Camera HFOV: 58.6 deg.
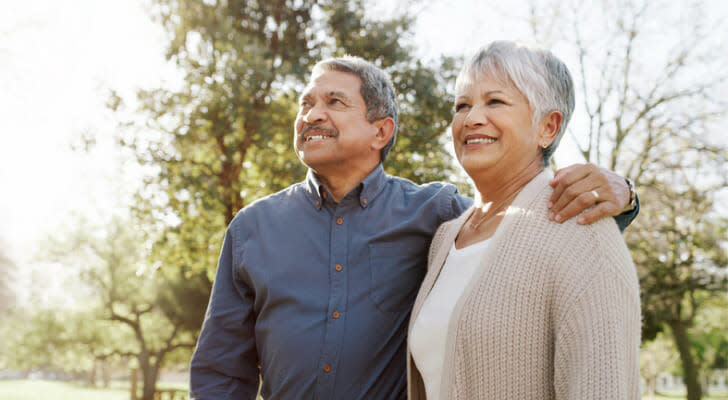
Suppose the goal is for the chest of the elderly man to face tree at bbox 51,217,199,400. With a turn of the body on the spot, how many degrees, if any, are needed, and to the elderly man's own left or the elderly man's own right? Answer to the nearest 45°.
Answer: approximately 135° to the elderly man's own right

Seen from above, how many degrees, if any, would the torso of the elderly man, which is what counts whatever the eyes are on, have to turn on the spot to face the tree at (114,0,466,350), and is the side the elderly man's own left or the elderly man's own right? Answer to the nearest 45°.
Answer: approximately 180°

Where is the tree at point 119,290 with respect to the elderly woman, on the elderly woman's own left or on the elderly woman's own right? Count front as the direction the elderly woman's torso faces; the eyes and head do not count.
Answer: on the elderly woman's own right

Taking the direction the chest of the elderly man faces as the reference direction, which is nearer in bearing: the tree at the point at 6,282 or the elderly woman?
the elderly woman

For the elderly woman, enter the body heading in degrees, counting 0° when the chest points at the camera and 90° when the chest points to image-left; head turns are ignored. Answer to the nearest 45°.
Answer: approximately 45°

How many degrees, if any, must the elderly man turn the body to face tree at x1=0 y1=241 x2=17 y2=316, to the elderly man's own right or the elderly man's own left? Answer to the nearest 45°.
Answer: approximately 135° to the elderly man's own right
